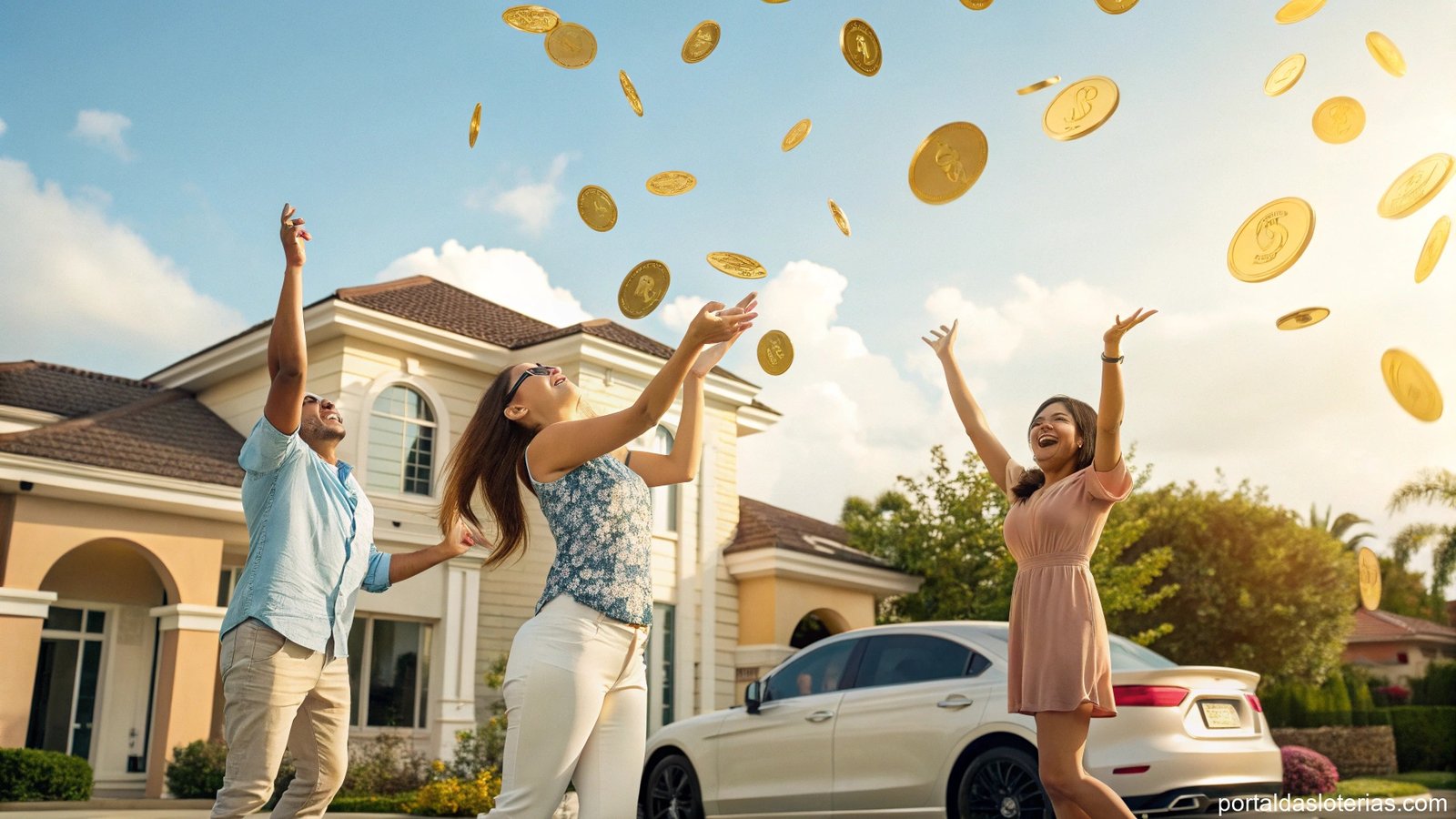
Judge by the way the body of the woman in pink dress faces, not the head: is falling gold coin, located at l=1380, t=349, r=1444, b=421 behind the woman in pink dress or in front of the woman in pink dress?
behind

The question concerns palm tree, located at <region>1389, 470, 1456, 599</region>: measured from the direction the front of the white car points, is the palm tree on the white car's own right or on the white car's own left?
on the white car's own right

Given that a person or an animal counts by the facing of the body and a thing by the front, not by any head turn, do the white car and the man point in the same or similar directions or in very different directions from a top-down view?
very different directions

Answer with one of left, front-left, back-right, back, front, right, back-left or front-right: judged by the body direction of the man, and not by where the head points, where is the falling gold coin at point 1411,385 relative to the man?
front-left

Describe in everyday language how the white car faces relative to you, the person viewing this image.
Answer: facing away from the viewer and to the left of the viewer

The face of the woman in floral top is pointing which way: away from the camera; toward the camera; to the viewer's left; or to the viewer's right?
to the viewer's right

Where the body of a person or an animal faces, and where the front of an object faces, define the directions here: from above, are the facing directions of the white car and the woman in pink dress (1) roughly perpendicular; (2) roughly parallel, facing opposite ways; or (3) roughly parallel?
roughly perpendicular

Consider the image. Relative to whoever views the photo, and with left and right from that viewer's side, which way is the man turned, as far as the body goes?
facing the viewer and to the right of the viewer

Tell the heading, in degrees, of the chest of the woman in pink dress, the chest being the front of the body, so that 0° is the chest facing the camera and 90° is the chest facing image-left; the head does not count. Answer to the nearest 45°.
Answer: approximately 45°

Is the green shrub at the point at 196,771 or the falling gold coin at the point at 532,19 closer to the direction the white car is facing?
the green shrub

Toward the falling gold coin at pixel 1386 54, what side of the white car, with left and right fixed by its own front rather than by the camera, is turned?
back

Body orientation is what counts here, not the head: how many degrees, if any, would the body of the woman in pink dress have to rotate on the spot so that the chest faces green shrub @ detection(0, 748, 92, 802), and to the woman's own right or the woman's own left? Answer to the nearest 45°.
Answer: approximately 90° to the woman's own right
